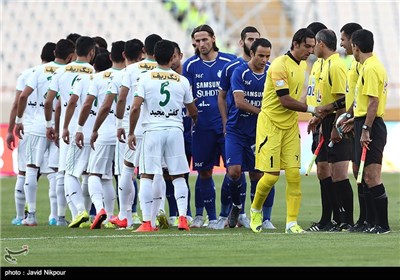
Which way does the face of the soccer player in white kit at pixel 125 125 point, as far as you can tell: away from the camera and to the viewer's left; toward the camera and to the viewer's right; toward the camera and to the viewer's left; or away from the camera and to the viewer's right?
away from the camera and to the viewer's right

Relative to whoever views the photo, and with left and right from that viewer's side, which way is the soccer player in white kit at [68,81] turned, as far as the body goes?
facing away from the viewer and to the right of the viewer

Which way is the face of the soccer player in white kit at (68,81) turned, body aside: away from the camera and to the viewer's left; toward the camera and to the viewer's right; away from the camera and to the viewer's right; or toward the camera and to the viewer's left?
away from the camera and to the viewer's right

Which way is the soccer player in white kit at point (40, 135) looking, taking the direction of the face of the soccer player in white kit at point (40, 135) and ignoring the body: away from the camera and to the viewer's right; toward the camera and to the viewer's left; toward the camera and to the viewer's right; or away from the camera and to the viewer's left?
away from the camera and to the viewer's right

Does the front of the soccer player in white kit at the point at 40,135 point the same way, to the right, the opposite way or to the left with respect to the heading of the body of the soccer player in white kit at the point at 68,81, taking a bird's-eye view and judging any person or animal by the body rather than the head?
the same way

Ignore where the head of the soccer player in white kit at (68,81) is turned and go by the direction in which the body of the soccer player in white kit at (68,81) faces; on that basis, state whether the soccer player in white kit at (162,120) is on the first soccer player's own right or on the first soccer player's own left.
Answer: on the first soccer player's own right

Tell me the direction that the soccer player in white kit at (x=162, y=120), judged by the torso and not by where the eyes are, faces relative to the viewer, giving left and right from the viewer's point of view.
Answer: facing away from the viewer

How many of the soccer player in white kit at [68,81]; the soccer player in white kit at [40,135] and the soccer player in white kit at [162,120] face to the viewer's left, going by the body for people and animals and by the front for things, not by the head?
0

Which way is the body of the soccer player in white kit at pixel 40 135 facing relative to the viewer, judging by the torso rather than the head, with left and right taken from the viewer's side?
facing away from the viewer and to the right of the viewer

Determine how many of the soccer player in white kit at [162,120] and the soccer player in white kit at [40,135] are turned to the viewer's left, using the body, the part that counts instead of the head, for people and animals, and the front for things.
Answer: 0
